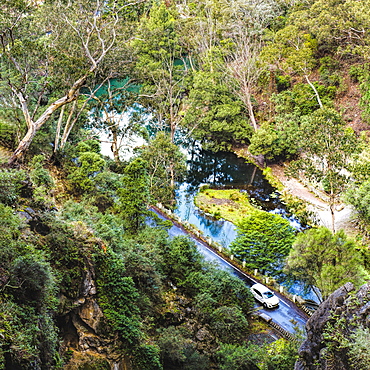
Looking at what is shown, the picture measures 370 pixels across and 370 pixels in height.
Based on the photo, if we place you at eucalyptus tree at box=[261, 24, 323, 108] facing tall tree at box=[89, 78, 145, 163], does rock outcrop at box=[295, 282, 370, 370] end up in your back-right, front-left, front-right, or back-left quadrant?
front-left

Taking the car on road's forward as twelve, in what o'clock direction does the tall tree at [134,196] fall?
The tall tree is roughly at 5 o'clock from the car on road.

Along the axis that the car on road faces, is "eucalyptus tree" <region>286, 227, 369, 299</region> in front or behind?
in front

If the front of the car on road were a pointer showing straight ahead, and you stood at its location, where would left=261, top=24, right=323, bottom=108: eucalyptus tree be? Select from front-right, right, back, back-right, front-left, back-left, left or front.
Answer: back-left

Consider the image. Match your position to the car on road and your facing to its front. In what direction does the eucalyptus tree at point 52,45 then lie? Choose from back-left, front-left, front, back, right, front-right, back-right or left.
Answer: back

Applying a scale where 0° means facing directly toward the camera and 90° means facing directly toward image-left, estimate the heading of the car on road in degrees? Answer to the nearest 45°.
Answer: approximately 315°
